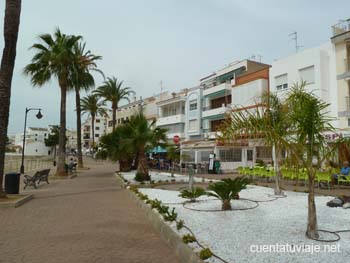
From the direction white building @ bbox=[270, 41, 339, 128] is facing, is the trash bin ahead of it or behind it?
ahead

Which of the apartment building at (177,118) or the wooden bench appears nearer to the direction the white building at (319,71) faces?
the wooden bench

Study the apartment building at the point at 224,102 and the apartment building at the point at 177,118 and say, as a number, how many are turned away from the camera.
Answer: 0

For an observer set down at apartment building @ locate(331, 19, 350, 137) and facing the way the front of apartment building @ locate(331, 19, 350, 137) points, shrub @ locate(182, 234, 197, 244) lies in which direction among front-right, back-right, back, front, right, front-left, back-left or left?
front-left

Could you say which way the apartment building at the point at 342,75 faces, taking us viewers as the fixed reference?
facing the viewer and to the left of the viewer

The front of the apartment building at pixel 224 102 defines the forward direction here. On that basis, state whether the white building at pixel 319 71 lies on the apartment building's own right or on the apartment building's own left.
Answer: on the apartment building's own left

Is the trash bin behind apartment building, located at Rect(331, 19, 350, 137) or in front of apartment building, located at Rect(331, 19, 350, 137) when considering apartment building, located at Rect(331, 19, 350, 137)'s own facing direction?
in front

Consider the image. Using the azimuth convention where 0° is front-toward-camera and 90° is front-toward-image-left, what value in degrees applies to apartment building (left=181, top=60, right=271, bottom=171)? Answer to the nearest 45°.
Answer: approximately 45°

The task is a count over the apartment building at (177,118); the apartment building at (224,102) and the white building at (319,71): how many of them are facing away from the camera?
0

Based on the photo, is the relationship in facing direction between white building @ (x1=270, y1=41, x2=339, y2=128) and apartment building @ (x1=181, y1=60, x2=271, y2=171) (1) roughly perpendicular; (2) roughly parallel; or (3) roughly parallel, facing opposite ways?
roughly parallel

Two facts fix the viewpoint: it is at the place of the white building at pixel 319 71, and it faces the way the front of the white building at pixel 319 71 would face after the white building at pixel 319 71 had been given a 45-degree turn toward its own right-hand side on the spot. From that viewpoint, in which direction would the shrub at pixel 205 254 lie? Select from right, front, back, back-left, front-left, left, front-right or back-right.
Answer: left

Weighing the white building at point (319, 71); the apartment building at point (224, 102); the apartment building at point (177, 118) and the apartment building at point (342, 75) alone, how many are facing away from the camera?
0

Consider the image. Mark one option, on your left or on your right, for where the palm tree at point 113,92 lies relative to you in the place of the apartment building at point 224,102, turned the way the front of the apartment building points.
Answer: on your right

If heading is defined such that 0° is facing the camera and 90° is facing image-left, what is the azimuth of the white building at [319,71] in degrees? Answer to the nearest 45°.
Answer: approximately 45°
